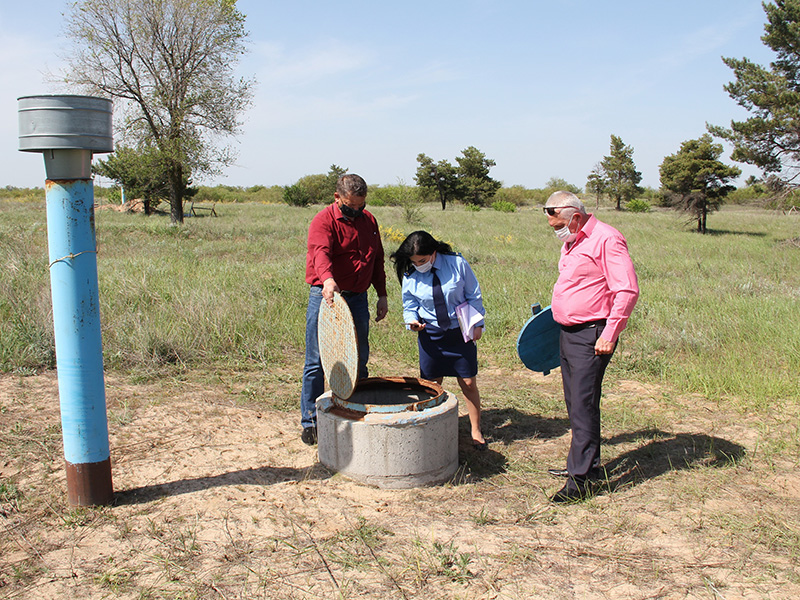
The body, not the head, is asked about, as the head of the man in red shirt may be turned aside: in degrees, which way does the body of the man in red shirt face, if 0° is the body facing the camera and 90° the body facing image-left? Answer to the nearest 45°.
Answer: approximately 315°

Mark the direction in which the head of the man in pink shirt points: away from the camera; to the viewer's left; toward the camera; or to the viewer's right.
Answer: to the viewer's left

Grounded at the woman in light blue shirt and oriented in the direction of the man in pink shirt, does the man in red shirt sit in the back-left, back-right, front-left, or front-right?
back-right

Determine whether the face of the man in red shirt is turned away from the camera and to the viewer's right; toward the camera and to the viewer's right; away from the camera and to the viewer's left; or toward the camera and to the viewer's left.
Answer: toward the camera and to the viewer's right

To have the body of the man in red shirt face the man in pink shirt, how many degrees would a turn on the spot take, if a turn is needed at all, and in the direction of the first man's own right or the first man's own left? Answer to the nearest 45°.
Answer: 0° — they already face them

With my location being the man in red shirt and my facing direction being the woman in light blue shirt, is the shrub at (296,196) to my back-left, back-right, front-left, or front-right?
back-left

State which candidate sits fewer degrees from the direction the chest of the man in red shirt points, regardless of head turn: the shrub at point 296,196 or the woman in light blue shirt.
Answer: the woman in light blue shirt

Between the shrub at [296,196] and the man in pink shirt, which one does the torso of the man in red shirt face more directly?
the man in pink shirt

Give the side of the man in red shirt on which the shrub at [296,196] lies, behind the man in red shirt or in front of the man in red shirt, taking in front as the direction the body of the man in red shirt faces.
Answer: behind

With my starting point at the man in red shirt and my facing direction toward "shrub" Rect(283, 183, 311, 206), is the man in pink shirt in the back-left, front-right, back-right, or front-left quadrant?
back-right
